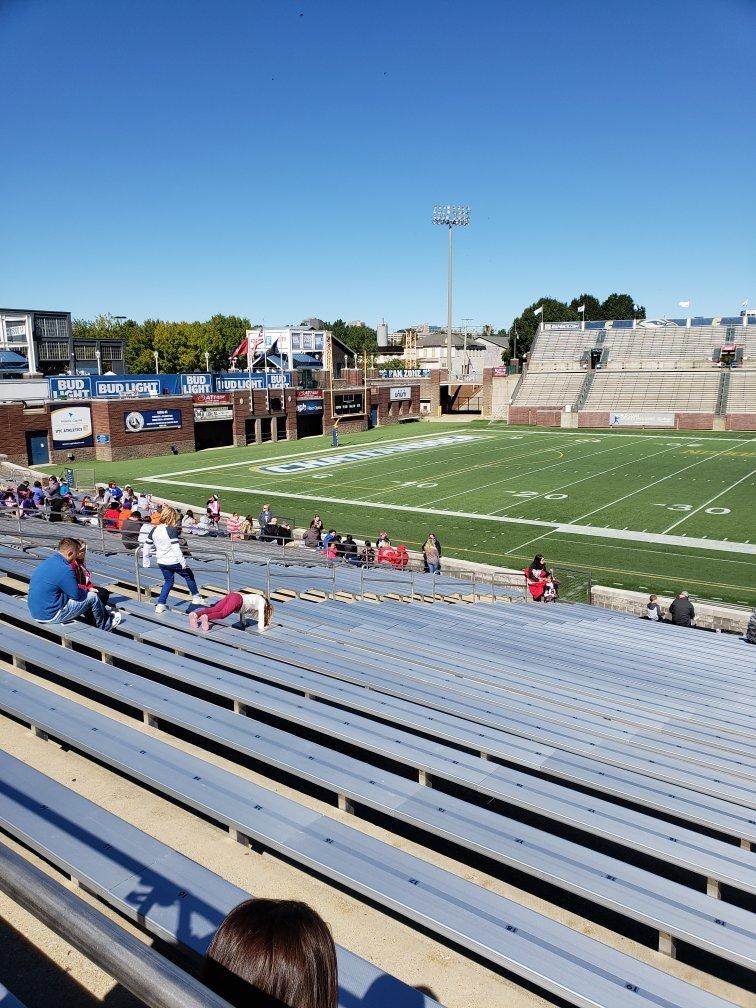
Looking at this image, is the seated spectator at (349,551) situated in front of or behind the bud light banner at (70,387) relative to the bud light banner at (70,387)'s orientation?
in front

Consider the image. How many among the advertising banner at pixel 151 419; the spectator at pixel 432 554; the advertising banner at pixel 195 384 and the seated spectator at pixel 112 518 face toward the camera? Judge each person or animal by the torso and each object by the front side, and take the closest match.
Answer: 2

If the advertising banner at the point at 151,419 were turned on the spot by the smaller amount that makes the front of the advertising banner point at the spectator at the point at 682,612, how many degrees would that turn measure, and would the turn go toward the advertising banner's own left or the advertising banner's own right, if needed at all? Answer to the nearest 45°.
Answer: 0° — it already faces them

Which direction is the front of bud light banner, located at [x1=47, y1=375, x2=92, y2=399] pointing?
toward the camera

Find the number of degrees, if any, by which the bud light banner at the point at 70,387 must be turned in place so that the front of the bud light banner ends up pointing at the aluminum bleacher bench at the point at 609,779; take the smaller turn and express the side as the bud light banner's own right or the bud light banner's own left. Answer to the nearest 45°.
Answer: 0° — it already faces it

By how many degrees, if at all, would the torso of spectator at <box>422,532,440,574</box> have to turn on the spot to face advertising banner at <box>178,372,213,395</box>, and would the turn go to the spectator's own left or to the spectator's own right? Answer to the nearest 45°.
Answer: approximately 135° to the spectator's own right

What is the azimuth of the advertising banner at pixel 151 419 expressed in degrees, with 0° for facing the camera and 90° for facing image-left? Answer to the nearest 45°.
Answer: approximately 0°

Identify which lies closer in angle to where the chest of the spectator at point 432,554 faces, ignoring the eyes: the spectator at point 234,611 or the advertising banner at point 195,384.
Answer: the advertising banner

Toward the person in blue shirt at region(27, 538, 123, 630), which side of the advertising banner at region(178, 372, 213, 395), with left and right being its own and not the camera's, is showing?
front

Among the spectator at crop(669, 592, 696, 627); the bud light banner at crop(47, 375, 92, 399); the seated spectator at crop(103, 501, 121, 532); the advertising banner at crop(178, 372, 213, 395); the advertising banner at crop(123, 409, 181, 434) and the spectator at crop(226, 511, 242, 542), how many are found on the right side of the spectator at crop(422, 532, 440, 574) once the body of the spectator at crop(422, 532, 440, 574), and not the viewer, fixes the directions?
1

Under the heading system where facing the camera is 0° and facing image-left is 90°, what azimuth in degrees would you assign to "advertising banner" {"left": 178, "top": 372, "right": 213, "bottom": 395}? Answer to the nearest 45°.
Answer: approximately 0°

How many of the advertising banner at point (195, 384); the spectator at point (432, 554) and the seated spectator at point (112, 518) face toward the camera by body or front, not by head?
1

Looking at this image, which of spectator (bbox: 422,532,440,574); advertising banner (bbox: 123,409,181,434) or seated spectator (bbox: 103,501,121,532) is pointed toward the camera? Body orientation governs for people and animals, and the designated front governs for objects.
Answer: the advertising banner
